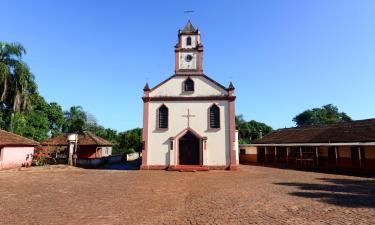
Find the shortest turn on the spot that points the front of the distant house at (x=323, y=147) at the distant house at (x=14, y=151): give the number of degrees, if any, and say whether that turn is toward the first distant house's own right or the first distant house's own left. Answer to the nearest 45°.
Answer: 0° — it already faces it

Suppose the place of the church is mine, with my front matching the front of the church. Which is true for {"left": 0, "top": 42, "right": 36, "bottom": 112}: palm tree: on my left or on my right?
on my right

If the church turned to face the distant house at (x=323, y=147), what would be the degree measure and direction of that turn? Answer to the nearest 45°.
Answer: approximately 90° to its left

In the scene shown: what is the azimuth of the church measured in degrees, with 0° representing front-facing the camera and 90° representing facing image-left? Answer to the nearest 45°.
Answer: approximately 0°

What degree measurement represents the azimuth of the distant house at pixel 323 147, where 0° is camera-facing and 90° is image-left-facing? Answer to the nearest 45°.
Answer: approximately 45°

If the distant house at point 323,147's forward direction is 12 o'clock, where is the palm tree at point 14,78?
The palm tree is roughly at 1 o'clock from the distant house.

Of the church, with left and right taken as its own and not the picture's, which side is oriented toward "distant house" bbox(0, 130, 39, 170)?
right
